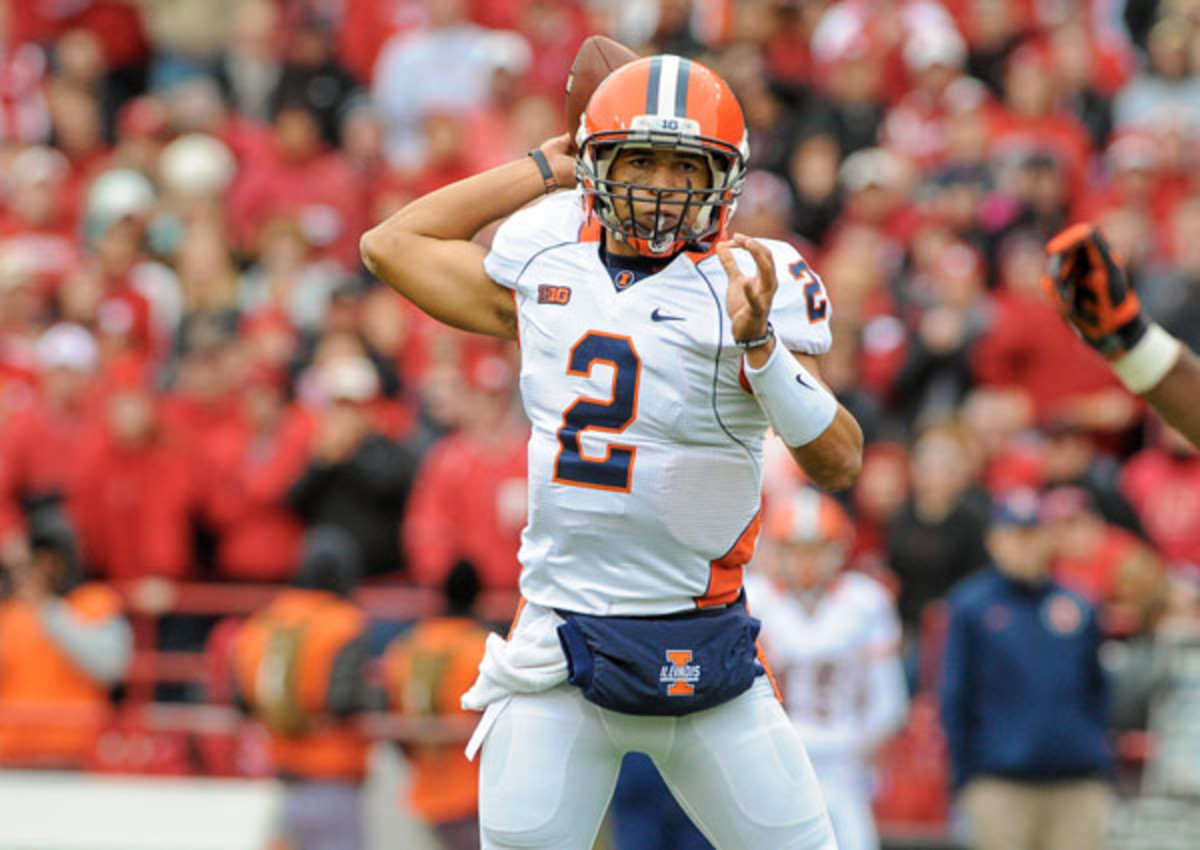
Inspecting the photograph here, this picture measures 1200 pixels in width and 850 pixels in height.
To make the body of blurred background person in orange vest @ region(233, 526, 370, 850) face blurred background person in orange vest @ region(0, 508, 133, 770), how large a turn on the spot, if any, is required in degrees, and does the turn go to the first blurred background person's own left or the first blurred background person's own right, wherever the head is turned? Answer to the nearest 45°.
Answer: approximately 90° to the first blurred background person's own left

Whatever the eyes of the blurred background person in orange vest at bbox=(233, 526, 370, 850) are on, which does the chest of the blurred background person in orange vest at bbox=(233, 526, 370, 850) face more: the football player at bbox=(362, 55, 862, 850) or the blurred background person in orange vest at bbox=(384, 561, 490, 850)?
the blurred background person in orange vest at bbox=(384, 561, 490, 850)

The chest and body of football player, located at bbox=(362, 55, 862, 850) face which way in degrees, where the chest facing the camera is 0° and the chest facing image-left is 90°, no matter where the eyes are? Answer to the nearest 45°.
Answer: approximately 0°

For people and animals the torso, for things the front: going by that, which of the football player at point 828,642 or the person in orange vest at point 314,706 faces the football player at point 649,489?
the football player at point 828,642

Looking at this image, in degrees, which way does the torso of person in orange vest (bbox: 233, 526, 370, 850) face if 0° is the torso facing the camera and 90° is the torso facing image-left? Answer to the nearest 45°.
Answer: approximately 225°

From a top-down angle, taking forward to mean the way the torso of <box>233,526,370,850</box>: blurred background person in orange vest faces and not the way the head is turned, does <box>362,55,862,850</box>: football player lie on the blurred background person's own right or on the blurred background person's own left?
on the blurred background person's own right

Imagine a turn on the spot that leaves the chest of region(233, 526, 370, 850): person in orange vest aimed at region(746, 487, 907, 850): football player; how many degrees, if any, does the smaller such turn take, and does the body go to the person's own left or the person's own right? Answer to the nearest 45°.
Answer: approximately 45° to the person's own right
